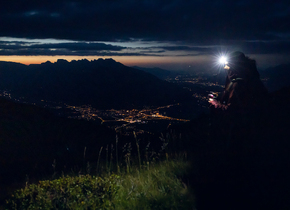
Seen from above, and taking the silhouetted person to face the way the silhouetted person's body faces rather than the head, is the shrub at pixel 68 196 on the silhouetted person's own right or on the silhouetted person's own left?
on the silhouetted person's own left

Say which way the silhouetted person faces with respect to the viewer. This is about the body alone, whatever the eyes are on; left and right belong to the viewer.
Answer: facing to the left of the viewer
